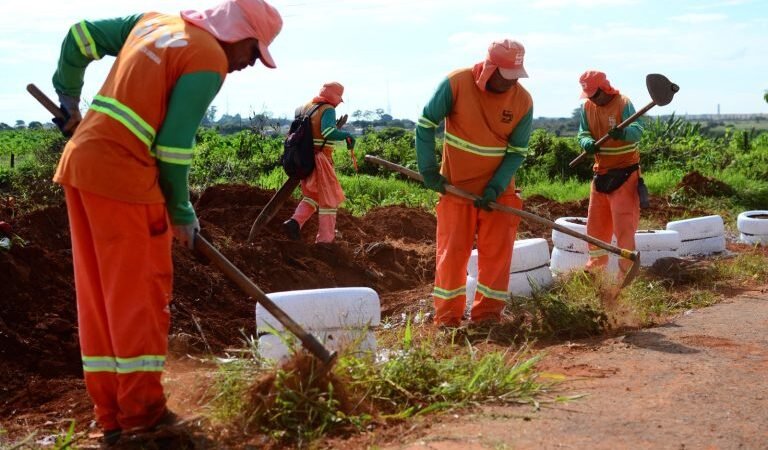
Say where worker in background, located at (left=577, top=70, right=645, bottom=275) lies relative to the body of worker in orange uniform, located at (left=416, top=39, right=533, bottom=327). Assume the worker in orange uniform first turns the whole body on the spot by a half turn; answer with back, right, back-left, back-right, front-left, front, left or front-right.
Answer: front-right

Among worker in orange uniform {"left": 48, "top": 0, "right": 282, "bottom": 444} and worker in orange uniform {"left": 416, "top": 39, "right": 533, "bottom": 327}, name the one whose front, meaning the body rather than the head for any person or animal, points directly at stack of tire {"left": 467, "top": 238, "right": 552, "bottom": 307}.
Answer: worker in orange uniform {"left": 48, "top": 0, "right": 282, "bottom": 444}

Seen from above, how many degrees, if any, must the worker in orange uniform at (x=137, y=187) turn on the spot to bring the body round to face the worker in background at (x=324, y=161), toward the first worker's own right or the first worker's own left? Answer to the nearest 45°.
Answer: approximately 45° to the first worker's own left

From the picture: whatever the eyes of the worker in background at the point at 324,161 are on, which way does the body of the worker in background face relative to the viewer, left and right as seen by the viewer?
facing to the right of the viewer

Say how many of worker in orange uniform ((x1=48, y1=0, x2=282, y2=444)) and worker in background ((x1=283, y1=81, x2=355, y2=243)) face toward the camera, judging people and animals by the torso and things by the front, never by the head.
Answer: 0

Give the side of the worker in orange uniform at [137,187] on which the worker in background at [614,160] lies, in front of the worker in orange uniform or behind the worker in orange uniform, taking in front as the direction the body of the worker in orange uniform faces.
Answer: in front

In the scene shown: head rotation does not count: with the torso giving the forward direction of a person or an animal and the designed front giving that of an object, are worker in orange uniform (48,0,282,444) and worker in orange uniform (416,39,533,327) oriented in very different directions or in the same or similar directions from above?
very different directions

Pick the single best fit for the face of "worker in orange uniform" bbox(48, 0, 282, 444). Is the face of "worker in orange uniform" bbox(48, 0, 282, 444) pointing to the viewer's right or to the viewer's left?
to the viewer's right

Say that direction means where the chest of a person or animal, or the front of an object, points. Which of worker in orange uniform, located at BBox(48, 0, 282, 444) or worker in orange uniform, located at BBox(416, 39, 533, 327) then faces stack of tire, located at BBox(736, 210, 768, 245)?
worker in orange uniform, located at BBox(48, 0, 282, 444)

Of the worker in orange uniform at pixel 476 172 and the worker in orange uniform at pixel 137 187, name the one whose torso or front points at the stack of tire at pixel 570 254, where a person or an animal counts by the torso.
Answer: the worker in orange uniform at pixel 137 187

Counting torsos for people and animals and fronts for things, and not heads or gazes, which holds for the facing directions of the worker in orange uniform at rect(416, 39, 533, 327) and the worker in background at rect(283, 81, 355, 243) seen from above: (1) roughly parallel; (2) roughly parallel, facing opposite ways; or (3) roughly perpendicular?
roughly perpendicular

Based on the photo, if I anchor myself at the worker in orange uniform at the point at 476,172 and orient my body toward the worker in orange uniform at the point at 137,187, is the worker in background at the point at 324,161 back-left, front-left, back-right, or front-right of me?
back-right

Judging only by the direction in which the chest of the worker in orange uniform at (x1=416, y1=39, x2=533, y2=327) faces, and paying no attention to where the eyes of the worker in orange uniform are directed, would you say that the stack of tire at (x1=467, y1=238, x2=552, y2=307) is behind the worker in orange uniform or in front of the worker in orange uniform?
behind

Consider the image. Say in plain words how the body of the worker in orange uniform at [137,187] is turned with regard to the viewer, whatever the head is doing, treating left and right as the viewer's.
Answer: facing away from the viewer and to the right of the viewer
